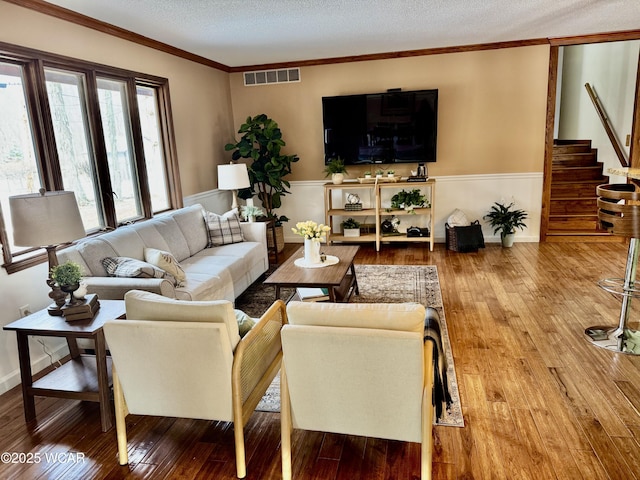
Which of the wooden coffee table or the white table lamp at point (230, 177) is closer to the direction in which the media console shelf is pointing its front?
the wooden coffee table

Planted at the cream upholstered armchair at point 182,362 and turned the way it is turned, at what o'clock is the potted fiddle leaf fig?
The potted fiddle leaf fig is roughly at 11 o'clock from the cream upholstered armchair.

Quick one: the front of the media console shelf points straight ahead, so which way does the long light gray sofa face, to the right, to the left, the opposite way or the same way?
to the left

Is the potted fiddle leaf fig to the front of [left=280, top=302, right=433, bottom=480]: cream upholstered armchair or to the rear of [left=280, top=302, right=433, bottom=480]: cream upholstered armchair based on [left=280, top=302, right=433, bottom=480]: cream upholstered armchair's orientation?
to the front

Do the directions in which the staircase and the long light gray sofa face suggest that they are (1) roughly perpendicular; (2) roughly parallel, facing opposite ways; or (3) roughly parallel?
roughly perpendicular

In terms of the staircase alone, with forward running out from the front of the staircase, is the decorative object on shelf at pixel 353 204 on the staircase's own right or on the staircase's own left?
on the staircase's own right

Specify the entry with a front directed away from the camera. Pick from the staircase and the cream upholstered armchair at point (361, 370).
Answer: the cream upholstered armchair

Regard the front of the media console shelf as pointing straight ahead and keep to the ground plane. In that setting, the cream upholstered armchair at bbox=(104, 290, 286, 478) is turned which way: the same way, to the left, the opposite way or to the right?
the opposite way

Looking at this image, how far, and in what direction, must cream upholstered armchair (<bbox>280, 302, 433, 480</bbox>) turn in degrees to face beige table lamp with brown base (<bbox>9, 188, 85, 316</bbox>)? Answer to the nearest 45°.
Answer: approximately 90° to its left

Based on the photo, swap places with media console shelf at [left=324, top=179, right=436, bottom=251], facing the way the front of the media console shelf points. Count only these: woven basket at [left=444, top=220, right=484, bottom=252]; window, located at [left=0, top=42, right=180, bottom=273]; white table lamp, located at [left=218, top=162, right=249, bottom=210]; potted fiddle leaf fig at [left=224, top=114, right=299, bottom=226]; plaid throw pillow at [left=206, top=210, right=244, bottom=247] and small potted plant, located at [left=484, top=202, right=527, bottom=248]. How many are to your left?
2

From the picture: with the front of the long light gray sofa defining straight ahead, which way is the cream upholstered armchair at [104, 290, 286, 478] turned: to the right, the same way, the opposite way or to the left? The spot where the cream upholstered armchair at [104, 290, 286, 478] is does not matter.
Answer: to the left

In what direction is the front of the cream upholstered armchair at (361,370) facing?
away from the camera

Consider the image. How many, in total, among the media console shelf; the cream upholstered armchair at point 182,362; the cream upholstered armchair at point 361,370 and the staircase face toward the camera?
2

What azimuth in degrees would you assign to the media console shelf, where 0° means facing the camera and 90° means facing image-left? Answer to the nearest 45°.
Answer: approximately 0°
